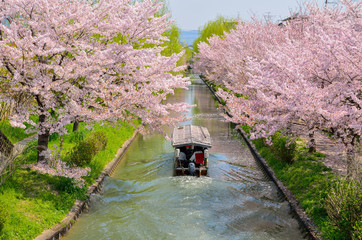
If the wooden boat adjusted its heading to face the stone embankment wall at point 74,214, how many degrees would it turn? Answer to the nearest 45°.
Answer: approximately 135° to its left

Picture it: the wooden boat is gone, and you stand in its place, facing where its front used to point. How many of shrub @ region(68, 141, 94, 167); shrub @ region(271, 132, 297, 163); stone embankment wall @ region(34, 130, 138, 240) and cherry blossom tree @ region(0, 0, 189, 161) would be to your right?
1

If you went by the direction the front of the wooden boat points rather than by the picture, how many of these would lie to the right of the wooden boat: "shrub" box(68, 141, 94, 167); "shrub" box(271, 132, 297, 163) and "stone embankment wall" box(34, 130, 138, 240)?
1

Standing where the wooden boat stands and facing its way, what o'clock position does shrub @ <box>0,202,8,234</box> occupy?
The shrub is roughly at 7 o'clock from the wooden boat.

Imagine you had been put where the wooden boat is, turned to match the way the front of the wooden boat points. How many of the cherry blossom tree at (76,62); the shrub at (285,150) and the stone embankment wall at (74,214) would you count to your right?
1

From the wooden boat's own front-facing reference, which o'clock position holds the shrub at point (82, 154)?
The shrub is roughly at 8 o'clock from the wooden boat.

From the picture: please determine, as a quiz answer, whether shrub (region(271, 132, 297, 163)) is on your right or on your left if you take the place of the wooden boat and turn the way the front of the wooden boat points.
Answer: on your right

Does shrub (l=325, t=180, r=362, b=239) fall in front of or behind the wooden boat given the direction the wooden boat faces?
behind

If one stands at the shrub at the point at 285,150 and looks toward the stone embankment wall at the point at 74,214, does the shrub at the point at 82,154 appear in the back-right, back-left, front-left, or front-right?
front-right

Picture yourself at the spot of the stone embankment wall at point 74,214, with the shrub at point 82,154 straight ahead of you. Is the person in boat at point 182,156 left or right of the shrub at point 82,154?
right

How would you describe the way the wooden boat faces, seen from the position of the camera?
facing away from the viewer
